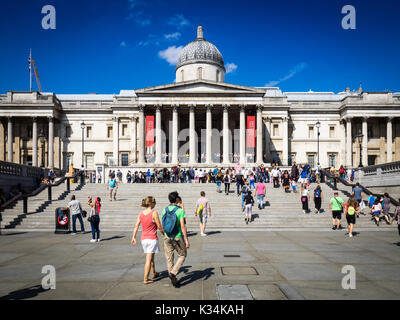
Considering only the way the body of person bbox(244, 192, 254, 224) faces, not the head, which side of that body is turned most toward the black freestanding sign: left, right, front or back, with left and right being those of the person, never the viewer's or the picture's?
left

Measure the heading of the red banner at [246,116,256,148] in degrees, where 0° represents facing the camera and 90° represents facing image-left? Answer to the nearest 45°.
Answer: approximately 0°
